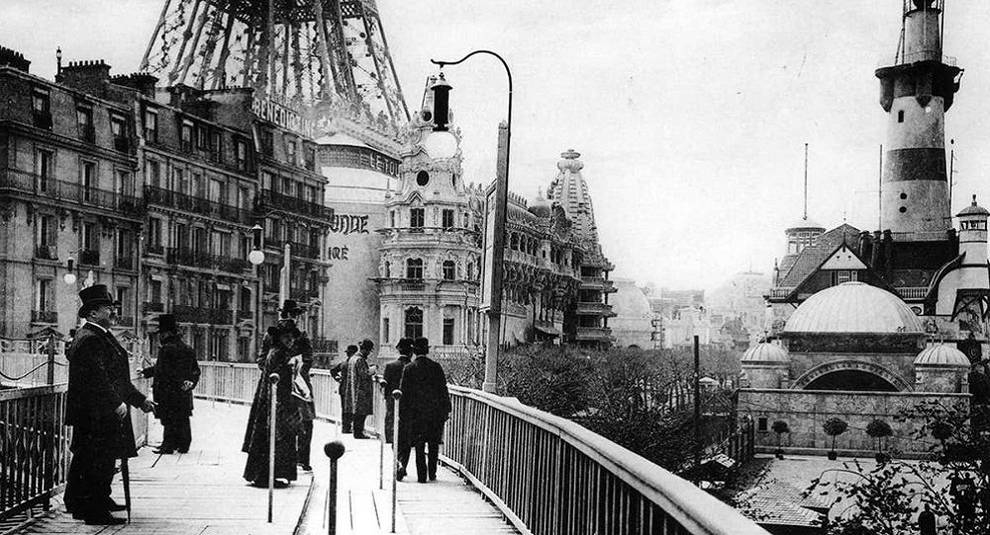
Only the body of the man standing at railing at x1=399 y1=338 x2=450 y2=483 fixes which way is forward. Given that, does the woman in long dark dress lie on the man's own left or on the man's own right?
on the man's own left

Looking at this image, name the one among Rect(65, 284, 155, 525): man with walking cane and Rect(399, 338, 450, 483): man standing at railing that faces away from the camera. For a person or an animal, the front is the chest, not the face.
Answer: the man standing at railing

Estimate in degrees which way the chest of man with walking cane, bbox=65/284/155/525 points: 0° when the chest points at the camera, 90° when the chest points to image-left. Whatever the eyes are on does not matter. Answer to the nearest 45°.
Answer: approximately 270°

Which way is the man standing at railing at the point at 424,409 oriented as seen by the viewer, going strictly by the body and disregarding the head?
away from the camera

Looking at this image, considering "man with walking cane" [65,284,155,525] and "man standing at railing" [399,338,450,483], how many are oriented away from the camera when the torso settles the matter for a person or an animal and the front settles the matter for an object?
1

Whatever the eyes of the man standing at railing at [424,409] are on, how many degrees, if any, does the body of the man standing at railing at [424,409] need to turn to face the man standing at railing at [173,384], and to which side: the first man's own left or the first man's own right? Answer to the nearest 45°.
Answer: approximately 45° to the first man's own left

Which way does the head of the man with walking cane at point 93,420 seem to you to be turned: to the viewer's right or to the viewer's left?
to the viewer's right

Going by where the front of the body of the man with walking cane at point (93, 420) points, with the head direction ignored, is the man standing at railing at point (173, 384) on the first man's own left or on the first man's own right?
on the first man's own left

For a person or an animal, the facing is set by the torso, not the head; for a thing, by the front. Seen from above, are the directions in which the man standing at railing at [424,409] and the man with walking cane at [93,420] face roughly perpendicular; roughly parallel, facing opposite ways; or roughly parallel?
roughly perpendicular
